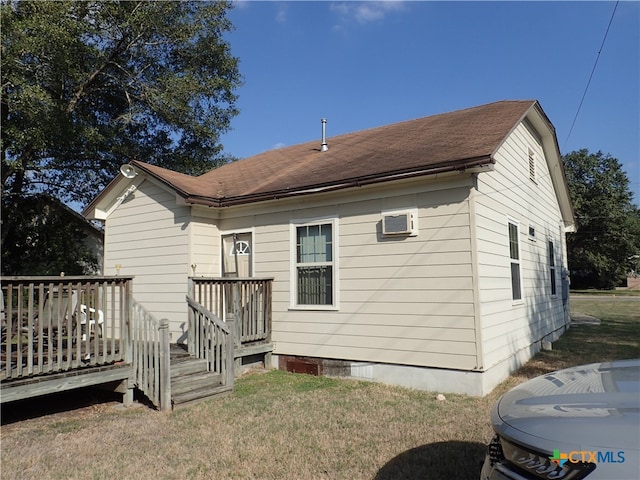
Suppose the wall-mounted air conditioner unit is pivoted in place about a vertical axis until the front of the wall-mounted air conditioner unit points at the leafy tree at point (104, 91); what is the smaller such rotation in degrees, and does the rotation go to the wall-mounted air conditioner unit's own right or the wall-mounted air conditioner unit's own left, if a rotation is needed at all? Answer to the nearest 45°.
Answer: approximately 90° to the wall-mounted air conditioner unit's own right

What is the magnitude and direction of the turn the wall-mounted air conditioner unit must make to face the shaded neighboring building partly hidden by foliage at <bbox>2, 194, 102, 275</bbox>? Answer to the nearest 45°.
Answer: approximately 90° to its right

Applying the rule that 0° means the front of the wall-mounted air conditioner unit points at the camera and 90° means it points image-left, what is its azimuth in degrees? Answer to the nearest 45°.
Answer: approximately 45°

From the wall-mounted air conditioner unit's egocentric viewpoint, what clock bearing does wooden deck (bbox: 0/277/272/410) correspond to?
The wooden deck is roughly at 1 o'clock from the wall-mounted air conditioner unit.

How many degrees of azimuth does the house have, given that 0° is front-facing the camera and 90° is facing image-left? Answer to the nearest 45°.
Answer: approximately 45°

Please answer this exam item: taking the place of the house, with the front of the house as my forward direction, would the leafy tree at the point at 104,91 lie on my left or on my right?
on my right

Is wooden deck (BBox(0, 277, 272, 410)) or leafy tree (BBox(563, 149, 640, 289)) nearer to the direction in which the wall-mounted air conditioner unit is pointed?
the wooden deck
